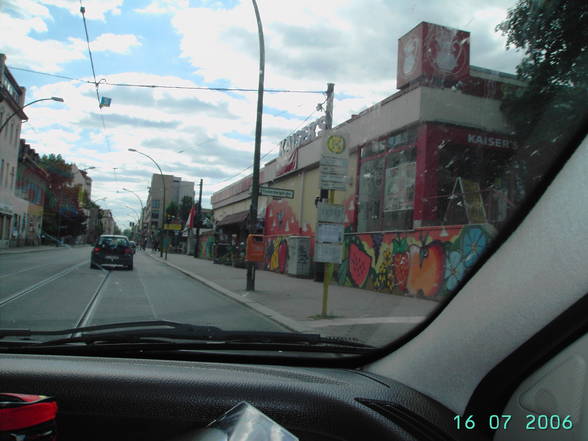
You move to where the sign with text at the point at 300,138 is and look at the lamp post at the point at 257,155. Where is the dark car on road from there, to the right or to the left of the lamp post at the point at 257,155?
right

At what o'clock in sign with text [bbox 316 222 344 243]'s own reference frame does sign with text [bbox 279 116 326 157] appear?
sign with text [bbox 279 116 326 157] is roughly at 6 o'clock from sign with text [bbox 316 222 344 243].

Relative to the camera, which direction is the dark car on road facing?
away from the camera

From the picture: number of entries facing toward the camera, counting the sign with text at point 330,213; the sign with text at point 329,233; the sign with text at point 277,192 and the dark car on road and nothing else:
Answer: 3

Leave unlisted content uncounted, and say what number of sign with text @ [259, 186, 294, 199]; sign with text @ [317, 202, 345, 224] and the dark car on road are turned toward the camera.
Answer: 2

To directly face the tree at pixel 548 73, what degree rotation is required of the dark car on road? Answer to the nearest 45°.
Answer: approximately 180°

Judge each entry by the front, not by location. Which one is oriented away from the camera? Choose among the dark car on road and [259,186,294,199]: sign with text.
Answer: the dark car on road

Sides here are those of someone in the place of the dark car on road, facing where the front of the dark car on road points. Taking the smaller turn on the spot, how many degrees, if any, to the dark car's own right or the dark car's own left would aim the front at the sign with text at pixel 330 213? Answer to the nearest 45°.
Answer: approximately 180°

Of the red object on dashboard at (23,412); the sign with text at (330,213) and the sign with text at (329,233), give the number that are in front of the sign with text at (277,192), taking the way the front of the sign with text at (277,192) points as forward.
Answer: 3

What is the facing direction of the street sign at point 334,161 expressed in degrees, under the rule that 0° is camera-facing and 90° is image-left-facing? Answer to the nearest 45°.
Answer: approximately 0°
